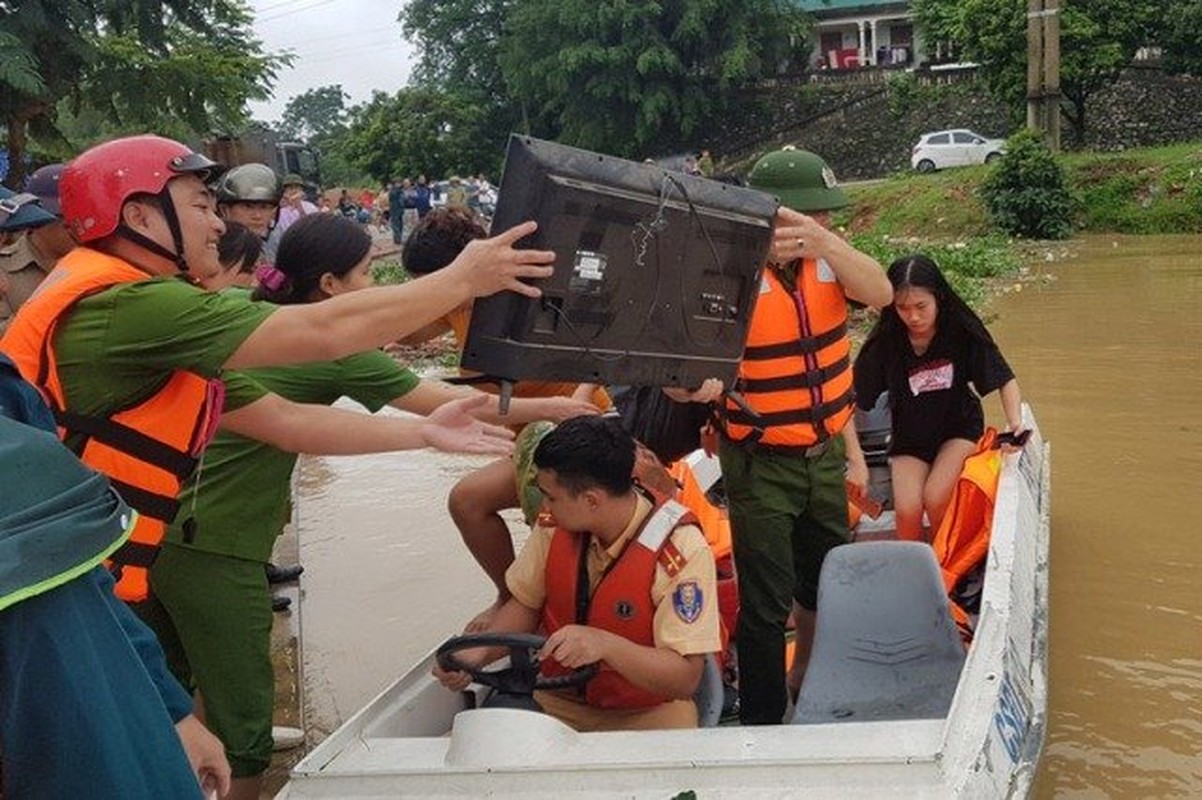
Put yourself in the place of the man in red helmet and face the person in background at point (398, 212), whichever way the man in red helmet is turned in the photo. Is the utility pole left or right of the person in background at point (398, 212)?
right

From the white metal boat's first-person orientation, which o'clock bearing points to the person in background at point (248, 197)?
The person in background is roughly at 5 o'clock from the white metal boat.

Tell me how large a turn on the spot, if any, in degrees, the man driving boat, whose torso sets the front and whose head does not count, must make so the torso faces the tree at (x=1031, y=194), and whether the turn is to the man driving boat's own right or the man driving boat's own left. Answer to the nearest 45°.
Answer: approximately 180°

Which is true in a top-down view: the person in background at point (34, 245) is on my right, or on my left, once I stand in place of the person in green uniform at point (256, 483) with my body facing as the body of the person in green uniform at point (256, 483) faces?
on my left

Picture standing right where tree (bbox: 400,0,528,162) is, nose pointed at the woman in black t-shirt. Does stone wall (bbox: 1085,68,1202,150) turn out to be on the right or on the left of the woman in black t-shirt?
left

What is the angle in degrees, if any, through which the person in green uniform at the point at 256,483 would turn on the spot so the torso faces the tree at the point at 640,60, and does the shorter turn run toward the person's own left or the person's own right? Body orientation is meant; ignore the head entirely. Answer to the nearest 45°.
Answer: approximately 90° to the person's own left

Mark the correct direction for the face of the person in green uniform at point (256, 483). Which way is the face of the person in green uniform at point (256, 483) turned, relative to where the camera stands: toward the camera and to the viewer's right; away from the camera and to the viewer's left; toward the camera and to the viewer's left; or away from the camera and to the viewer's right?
away from the camera and to the viewer's right

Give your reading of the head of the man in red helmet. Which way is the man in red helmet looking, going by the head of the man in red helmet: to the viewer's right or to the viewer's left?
to the viewer's right

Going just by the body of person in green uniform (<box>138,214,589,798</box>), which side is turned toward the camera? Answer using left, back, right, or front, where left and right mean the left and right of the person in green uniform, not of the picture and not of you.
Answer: right

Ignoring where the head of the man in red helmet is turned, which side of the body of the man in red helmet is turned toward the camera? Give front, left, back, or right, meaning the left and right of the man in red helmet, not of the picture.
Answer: right
